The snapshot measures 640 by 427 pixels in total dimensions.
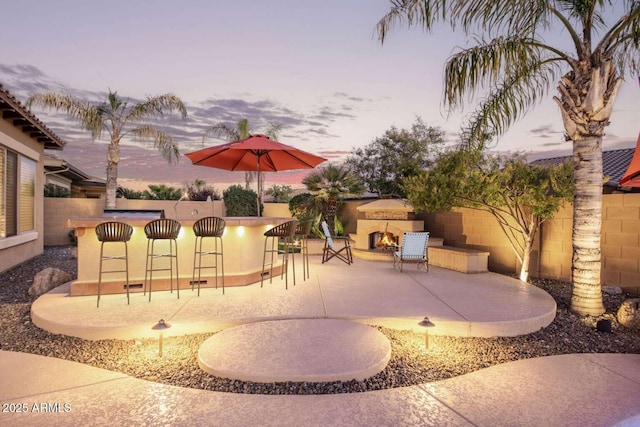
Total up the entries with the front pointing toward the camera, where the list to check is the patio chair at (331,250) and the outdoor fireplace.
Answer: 1

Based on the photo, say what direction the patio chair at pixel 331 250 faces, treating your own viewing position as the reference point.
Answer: facing to the right of the viewer

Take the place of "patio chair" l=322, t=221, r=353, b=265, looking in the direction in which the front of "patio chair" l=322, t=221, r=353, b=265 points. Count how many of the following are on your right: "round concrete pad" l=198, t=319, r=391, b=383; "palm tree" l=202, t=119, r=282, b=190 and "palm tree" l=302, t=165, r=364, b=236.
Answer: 1

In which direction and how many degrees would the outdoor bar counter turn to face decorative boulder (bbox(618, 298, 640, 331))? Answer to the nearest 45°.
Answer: approximately 45° to its left

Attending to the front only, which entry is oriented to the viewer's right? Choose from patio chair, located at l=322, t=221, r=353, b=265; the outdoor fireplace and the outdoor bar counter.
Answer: the patio chair

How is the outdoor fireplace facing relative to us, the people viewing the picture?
facing the viewer

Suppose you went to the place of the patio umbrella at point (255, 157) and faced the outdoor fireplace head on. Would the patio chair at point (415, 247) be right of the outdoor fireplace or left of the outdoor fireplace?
right

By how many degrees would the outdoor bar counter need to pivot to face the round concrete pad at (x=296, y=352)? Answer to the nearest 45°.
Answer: approximately 45° to its left

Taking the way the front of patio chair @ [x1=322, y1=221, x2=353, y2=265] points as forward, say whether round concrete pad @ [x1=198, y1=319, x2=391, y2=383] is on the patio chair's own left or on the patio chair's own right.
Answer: on the patio chair's own right
